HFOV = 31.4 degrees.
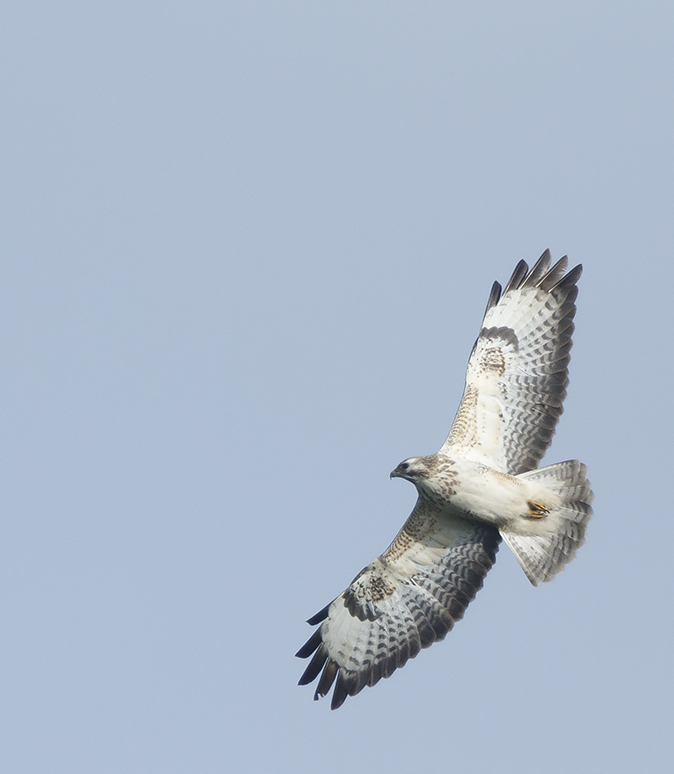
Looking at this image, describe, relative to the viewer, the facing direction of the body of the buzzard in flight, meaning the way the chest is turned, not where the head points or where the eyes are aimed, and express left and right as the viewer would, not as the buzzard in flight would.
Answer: facing to the left of the viewer
